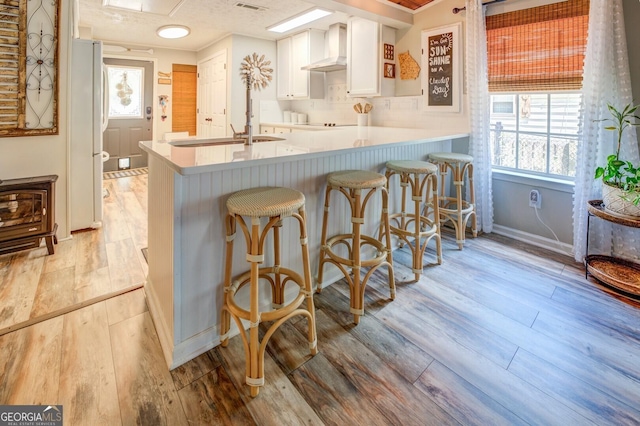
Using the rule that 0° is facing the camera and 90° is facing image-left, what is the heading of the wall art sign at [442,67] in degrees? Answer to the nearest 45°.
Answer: approximately 45°

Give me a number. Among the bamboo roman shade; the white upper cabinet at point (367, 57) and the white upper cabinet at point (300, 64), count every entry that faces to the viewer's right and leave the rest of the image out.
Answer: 0

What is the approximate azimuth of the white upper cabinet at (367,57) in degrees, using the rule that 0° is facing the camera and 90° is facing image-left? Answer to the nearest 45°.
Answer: approximately 45°

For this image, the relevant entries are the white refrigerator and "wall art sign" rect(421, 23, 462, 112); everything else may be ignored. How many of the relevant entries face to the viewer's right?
1

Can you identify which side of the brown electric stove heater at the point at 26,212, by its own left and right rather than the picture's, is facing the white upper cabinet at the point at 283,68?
left

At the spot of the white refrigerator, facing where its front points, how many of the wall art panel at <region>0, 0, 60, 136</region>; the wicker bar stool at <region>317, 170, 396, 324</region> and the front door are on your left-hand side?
1

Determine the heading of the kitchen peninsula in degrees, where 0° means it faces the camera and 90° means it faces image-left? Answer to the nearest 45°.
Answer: approximately 315°

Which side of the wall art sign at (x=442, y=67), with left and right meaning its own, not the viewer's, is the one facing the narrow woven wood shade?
right

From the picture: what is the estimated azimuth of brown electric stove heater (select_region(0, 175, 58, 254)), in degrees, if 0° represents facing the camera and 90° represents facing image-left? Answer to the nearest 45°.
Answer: approximately 315°

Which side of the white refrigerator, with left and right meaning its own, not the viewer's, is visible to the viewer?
right

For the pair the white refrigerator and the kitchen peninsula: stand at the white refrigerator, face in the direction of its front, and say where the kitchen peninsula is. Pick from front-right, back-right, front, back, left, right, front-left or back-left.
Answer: right

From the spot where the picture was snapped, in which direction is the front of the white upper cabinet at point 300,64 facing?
facing the viewer and to the left of the viewer

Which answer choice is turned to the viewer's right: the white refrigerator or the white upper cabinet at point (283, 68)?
the white refrigerator

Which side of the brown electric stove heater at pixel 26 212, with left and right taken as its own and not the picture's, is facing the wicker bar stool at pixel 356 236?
front

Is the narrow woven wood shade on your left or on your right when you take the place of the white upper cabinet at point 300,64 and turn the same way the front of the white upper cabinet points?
on your right
